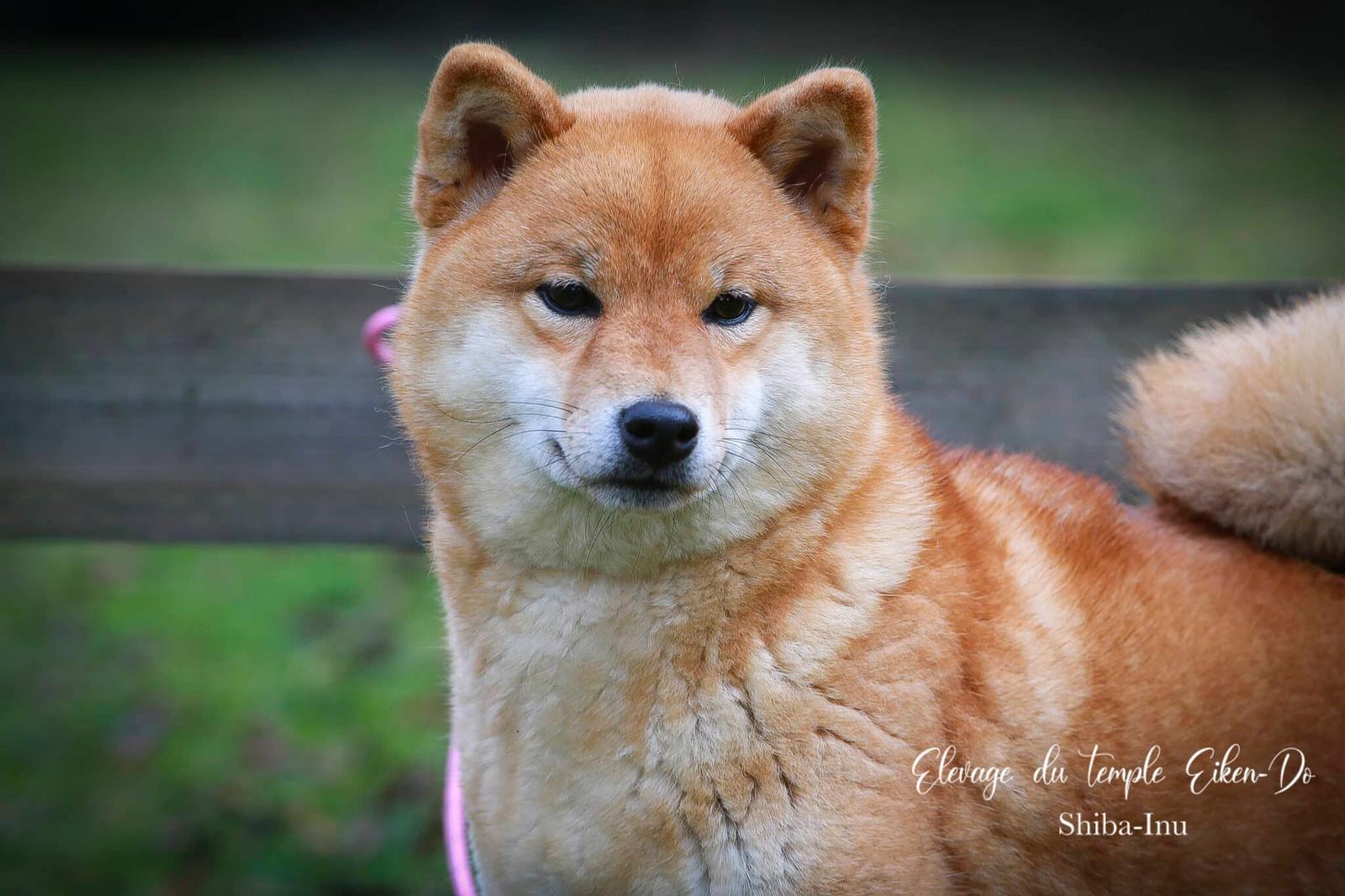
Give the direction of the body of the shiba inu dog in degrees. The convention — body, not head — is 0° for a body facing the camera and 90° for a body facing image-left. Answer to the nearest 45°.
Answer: approximately 45°
